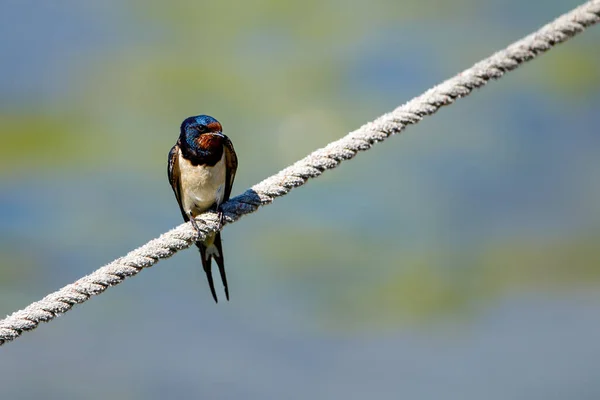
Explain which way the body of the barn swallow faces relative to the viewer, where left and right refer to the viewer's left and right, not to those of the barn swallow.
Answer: facing the viewer
